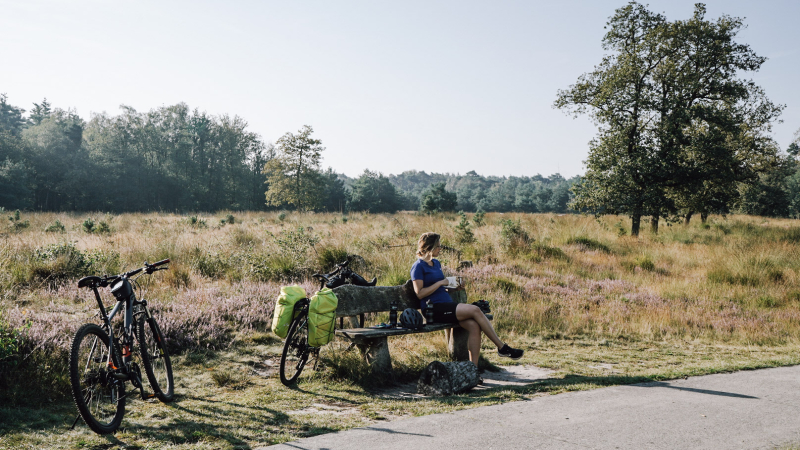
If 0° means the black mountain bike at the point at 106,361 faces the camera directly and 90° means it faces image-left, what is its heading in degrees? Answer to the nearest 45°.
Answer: approximately 225°

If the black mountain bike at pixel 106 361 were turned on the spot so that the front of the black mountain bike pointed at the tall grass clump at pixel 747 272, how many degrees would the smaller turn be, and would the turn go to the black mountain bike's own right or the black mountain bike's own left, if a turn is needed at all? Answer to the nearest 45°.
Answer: approximately 45° to the black mountain bike's own right

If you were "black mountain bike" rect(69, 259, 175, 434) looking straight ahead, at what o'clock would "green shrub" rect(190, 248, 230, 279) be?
The green shrub is roughly at 11 o'clock from the black mountain bike.

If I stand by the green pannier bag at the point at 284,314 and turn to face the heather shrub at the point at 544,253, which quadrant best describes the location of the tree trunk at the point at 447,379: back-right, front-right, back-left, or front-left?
front-right

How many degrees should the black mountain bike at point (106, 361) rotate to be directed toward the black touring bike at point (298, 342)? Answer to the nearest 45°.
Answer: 0° — it already faces it

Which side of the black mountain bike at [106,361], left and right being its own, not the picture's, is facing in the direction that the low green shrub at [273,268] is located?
front

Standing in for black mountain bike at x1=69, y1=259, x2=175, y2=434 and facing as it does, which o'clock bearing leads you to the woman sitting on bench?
The woman sitting on bench is roughly at 1 o'clock from the black mountain bike.

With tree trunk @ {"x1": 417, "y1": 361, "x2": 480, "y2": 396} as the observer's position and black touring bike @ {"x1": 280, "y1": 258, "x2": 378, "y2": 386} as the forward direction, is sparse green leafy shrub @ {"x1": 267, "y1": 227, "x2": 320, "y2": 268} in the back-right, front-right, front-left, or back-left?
front-right

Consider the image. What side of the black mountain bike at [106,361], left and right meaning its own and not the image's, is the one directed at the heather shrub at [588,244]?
front

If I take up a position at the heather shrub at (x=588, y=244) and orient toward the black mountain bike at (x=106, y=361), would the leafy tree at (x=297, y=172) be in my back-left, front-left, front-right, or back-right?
back-right

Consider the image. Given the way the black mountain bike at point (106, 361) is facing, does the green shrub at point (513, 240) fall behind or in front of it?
in front
